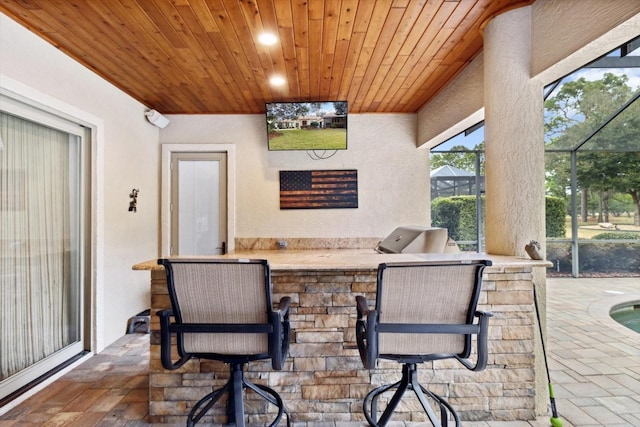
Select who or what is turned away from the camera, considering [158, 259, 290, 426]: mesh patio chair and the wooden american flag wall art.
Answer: the mesh patio chair

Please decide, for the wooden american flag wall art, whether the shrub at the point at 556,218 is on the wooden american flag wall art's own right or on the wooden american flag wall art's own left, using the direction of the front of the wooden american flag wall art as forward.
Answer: on the wooden american flag wall art's own left

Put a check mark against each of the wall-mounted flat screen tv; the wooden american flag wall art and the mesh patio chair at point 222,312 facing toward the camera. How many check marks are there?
2

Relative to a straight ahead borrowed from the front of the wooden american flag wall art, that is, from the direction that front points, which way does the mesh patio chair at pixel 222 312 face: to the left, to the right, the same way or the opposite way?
the opposite way

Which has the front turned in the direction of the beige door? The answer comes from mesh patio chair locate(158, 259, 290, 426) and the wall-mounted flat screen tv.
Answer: the mesh patio chair

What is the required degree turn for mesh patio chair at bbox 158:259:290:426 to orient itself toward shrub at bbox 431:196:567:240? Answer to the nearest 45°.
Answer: approximately 45° to its right

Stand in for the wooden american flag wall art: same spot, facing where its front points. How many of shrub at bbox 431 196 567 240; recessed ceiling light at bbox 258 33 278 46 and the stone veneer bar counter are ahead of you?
2

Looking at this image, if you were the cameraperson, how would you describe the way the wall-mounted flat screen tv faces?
facing the viewer

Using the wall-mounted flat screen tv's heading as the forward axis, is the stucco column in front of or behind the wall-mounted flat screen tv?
in front

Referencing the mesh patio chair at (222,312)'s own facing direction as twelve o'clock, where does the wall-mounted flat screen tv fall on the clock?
The wall-mounted flat screen tv is roughly at 1 o'clock from the mesh patio chair.

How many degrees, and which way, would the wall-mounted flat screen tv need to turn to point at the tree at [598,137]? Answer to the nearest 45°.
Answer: approximately 90° to its left

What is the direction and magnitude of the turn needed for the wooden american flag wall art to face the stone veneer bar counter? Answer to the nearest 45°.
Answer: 0° — it already faces it

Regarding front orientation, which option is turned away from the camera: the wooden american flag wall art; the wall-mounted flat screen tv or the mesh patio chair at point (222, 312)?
the mesh patio chair

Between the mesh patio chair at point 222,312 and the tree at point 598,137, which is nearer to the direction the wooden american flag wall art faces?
the mesh patio chair

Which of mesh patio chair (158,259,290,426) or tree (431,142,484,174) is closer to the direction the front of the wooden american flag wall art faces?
the mesh patio chair

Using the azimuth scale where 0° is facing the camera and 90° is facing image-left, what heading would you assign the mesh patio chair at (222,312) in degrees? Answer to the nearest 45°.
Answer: approximately 180°

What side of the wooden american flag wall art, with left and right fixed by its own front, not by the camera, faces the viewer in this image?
front

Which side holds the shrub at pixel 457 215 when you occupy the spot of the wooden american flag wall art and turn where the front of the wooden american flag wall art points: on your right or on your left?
on your left

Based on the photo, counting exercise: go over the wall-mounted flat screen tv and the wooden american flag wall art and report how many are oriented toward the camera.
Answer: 2

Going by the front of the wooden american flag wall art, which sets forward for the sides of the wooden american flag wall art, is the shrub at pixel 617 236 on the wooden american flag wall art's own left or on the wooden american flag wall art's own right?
on the wooden american flag wall art's own left
